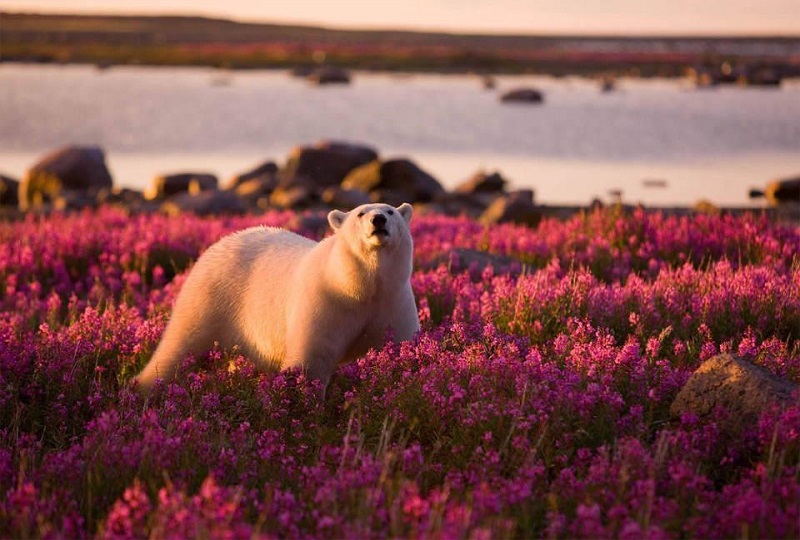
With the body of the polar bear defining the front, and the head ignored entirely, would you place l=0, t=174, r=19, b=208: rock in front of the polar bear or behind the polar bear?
behind

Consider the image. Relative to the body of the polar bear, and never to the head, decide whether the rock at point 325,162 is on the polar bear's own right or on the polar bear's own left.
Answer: on the polar bear's own left

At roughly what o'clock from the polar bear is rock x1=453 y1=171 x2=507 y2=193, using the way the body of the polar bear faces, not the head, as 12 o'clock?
The rock is roughly at 8 o'clock from the polar bear.

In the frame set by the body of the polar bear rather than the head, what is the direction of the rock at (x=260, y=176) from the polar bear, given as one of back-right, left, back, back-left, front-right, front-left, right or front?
back-left

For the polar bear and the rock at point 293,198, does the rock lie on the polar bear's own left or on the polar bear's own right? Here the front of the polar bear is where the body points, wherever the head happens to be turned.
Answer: on the polar bear's own left

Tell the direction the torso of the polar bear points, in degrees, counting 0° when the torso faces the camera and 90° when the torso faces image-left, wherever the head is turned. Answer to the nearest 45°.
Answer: approximately 315°

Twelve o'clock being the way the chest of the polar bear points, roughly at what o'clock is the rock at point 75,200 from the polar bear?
The rock is roughly at 7 o'clock from the polar bear.

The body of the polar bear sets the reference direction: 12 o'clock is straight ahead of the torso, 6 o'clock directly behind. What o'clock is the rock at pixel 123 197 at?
The rock is roughly at 7 o'clock from the polar bear.
